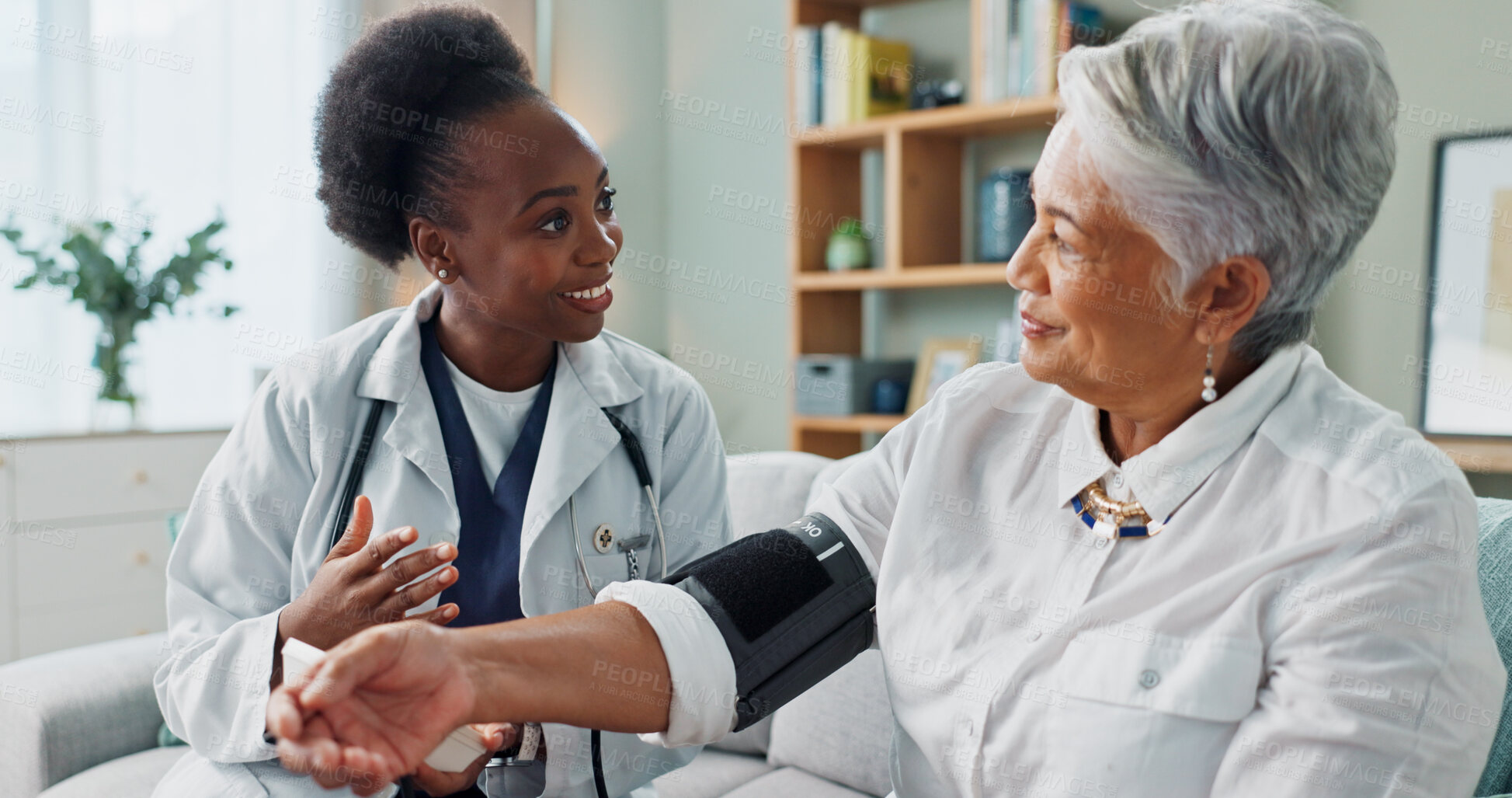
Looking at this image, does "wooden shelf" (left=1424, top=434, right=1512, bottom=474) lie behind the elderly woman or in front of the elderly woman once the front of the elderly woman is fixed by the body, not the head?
behind

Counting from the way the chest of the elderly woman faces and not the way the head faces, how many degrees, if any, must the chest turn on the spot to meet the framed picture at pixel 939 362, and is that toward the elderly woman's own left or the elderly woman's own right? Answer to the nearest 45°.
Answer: approximately 135° to the elderly woman's own right

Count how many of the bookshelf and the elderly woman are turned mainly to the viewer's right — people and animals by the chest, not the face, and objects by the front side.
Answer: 0

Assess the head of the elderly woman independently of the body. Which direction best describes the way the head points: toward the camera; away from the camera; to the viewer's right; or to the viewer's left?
to the viewer's left

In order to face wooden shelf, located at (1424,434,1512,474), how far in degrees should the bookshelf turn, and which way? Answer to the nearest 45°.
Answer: approximately 90° to its left

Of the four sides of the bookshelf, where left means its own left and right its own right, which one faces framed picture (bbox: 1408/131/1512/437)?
left

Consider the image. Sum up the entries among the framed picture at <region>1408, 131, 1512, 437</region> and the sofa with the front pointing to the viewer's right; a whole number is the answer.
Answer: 0

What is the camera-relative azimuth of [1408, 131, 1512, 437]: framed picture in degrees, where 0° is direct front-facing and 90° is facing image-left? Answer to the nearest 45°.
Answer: approximately 45°

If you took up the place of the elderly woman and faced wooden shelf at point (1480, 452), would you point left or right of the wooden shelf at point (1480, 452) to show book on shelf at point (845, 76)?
left
